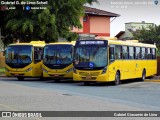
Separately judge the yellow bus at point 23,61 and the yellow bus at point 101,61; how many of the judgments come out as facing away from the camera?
0

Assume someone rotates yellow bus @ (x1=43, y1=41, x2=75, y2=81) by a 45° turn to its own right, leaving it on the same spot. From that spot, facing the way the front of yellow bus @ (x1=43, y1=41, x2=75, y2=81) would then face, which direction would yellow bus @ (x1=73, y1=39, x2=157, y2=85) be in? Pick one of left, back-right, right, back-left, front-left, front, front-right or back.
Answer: left

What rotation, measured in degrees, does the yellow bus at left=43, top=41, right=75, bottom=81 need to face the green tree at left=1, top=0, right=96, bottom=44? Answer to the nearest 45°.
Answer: approximately 180°

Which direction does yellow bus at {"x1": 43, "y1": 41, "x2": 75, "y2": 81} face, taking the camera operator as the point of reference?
facing the viewer

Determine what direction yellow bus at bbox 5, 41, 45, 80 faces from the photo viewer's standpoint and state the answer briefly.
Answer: facing the viewer and to the left of the viewer

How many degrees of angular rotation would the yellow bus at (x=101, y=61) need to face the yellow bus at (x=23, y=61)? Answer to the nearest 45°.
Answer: approximately 90° to its right

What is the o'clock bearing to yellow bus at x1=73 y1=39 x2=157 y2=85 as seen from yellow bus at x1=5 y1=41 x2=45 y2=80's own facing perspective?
yellow bus at x1=73 y1=39 x2=157 y2=85 is roughly at 9 o'clock from yellow bus at x1=5 y1=41 x2=45 y2=80.

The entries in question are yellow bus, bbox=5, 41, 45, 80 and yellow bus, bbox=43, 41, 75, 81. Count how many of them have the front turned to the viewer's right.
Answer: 0
